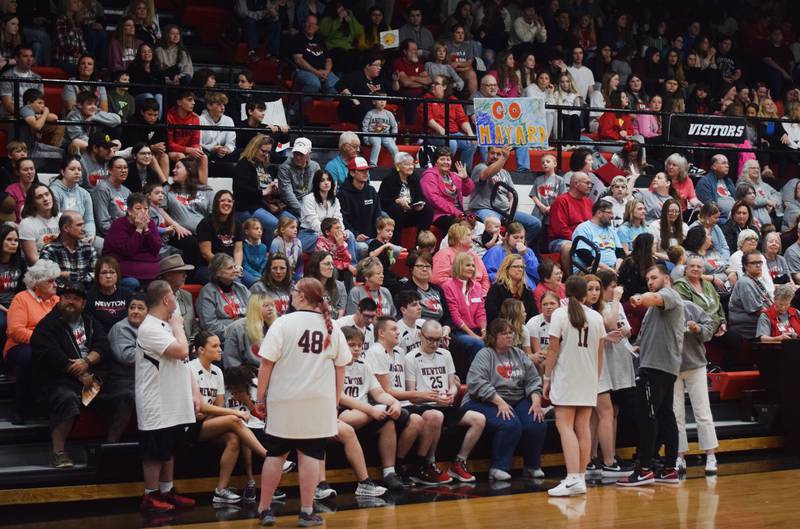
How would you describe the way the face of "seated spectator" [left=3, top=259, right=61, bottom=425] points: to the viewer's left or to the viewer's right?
to the viewer's right

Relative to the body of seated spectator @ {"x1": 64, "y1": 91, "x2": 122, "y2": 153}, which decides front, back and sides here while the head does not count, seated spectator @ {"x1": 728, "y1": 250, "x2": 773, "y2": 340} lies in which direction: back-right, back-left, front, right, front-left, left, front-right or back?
front-left

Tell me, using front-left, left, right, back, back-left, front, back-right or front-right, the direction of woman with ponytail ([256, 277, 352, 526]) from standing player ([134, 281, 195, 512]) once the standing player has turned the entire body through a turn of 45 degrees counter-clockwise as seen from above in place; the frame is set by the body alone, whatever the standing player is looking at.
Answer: right

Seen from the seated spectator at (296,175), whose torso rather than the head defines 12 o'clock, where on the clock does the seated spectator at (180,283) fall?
the seated spectator at (180,283) is roughly at 1 o'clock from the seated spectator at (296,175).

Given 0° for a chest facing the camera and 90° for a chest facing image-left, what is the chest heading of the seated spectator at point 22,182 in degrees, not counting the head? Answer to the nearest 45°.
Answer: approximately 315°

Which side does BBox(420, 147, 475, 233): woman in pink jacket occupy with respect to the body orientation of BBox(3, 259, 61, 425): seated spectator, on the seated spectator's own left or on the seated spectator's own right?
on the seated spectator's own left
